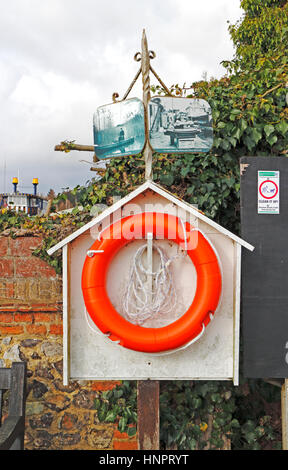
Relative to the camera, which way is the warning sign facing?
toward the camera
